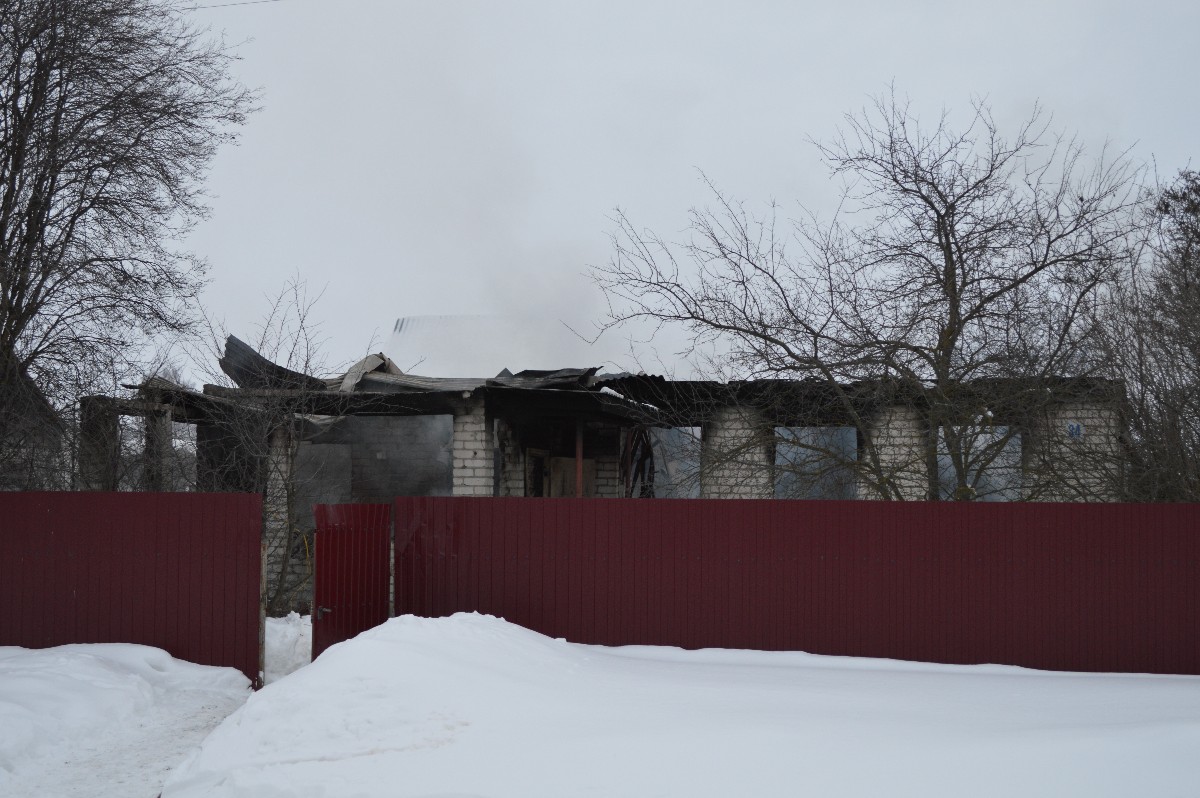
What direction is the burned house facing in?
toward the camera
